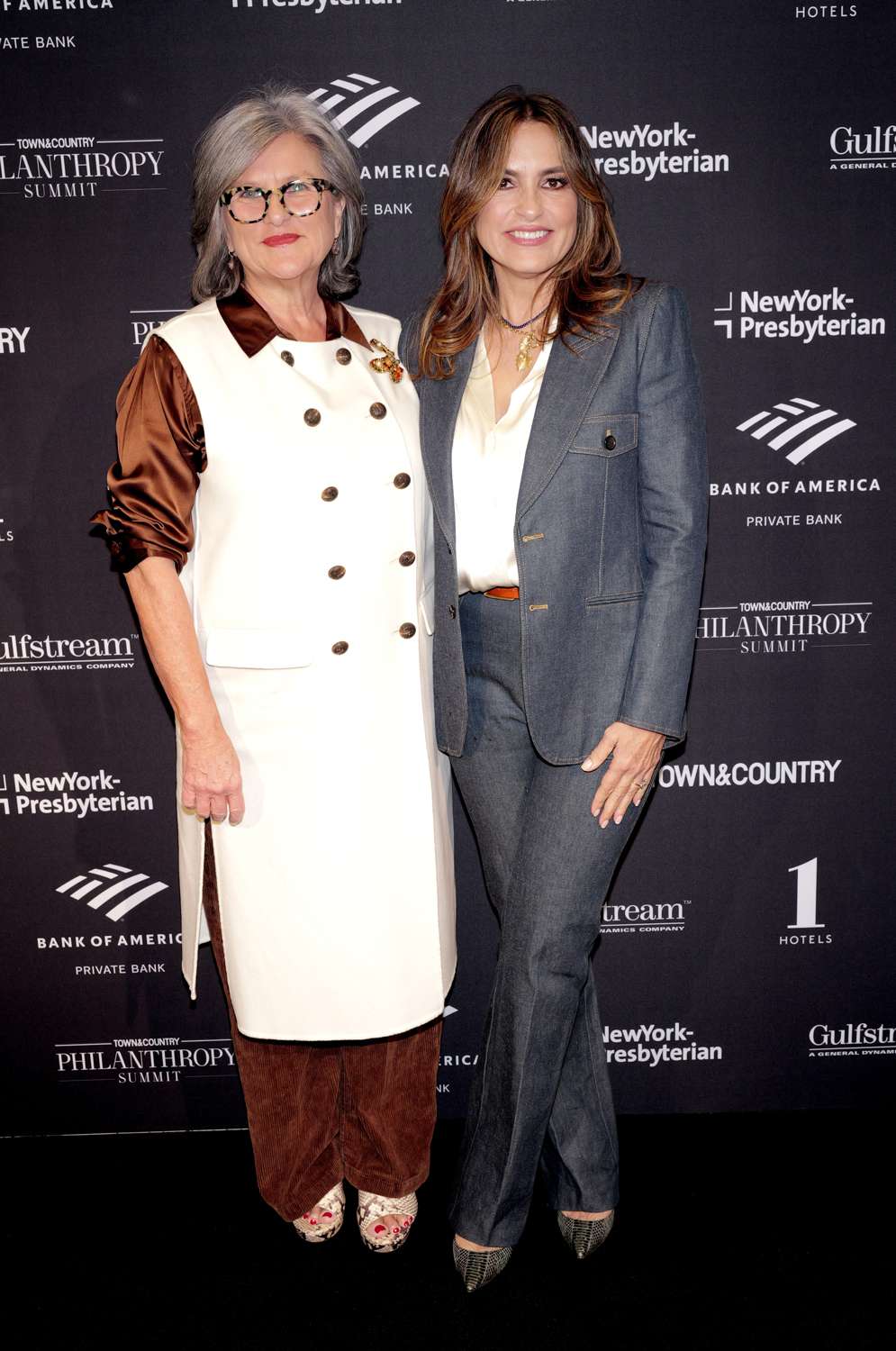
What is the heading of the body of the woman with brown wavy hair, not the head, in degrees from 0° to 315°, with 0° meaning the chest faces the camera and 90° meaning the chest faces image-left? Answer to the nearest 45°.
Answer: approximately 45°

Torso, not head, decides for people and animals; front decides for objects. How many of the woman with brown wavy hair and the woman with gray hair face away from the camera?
0

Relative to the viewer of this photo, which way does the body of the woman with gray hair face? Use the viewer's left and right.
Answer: facing the viewer and to the right of the viewer
